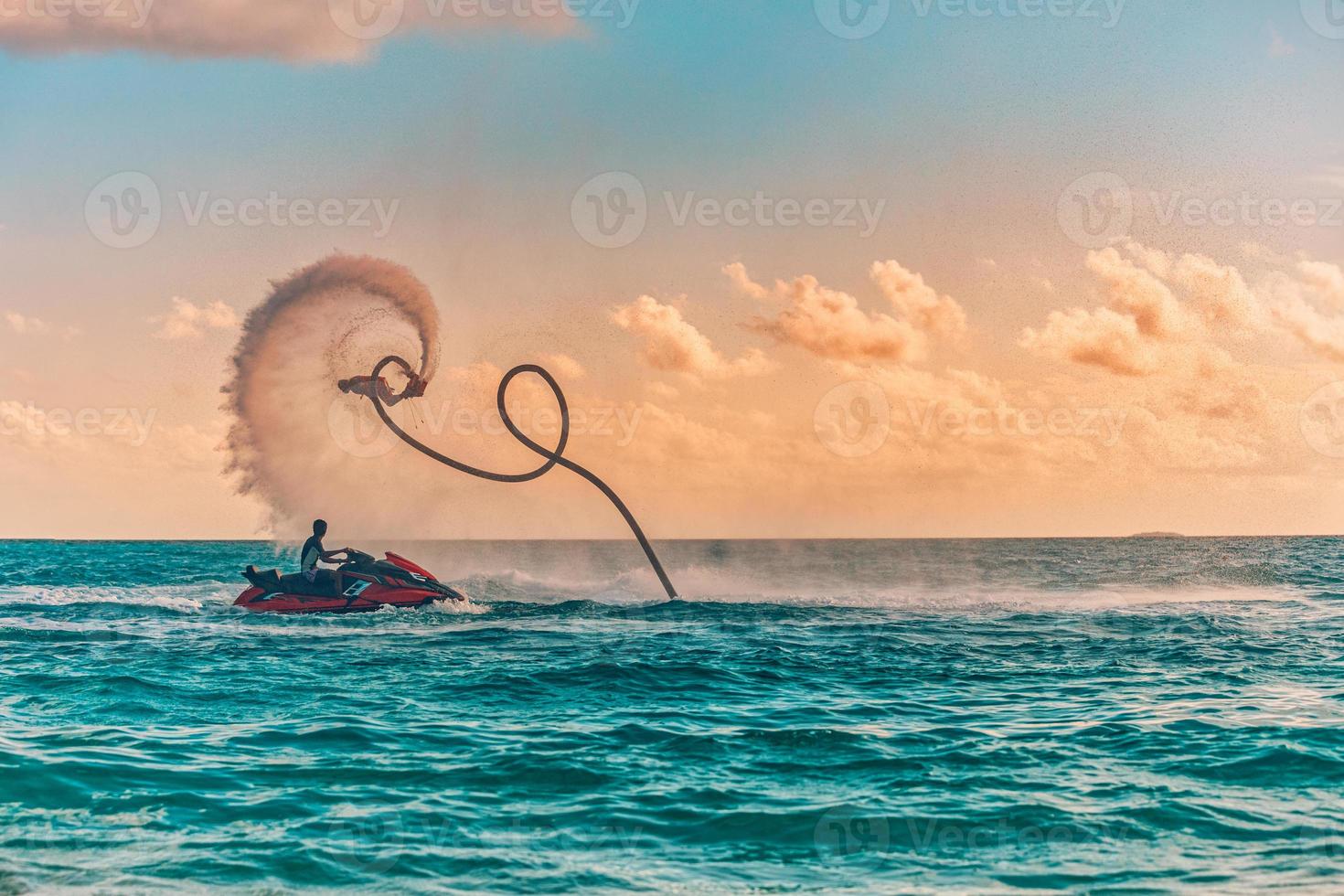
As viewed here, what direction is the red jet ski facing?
to the viewer's right

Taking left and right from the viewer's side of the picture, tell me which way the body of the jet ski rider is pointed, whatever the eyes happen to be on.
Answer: facing to the right of the viewer
